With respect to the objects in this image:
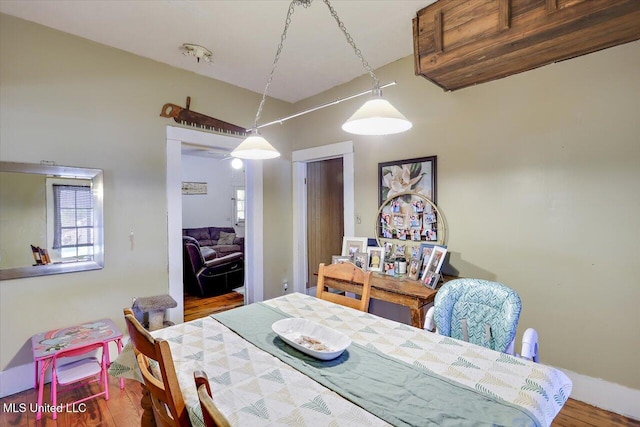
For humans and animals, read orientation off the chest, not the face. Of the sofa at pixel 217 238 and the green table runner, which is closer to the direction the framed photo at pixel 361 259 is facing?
the green table runner

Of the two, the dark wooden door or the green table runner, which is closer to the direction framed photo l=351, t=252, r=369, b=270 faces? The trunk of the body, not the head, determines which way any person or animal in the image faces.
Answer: the green table runner

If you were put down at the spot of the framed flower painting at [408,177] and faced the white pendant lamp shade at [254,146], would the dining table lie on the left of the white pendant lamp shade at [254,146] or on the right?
left

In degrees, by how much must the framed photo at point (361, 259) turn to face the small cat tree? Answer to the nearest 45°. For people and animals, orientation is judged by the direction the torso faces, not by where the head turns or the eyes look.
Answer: approximately 45° to its right

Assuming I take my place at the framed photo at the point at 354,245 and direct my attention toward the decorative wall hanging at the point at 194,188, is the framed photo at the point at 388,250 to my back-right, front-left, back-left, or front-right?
back-right

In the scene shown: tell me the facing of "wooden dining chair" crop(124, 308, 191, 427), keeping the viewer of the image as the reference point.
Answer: facing away from the viewer and to the right of the viewer
